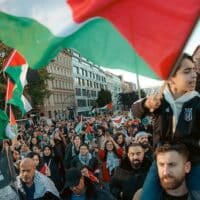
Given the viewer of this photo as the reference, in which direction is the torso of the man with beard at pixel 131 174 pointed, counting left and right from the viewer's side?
facing the viewer

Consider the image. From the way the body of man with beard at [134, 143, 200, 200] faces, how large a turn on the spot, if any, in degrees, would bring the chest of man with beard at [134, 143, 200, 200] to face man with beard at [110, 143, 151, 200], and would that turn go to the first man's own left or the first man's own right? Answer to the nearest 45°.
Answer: approximately 135° to the first man's own right

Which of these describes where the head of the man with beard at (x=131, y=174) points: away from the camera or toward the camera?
toward the camera

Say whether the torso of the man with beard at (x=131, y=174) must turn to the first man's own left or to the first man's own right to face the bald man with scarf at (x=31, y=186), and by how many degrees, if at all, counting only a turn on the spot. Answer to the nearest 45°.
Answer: approximately 90° to the first man's own right

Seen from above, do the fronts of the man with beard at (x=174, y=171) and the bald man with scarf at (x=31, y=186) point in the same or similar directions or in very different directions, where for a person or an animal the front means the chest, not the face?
same or similar directions

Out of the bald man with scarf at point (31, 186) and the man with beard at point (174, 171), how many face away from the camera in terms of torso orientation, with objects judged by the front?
0

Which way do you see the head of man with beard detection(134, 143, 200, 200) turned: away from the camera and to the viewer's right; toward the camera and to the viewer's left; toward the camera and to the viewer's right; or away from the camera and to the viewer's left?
toward the camera and to the viewer's left

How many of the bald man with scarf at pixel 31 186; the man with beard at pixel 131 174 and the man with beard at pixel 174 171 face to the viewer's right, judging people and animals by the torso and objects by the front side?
0

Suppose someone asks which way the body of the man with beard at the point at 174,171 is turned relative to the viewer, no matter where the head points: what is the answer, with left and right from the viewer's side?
facing the viewer and to the left of the viewer

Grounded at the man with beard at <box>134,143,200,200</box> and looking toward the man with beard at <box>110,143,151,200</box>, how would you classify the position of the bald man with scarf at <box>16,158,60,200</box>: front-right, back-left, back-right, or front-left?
front-left

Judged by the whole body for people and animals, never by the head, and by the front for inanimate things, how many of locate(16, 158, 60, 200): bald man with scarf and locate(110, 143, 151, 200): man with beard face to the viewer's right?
0
